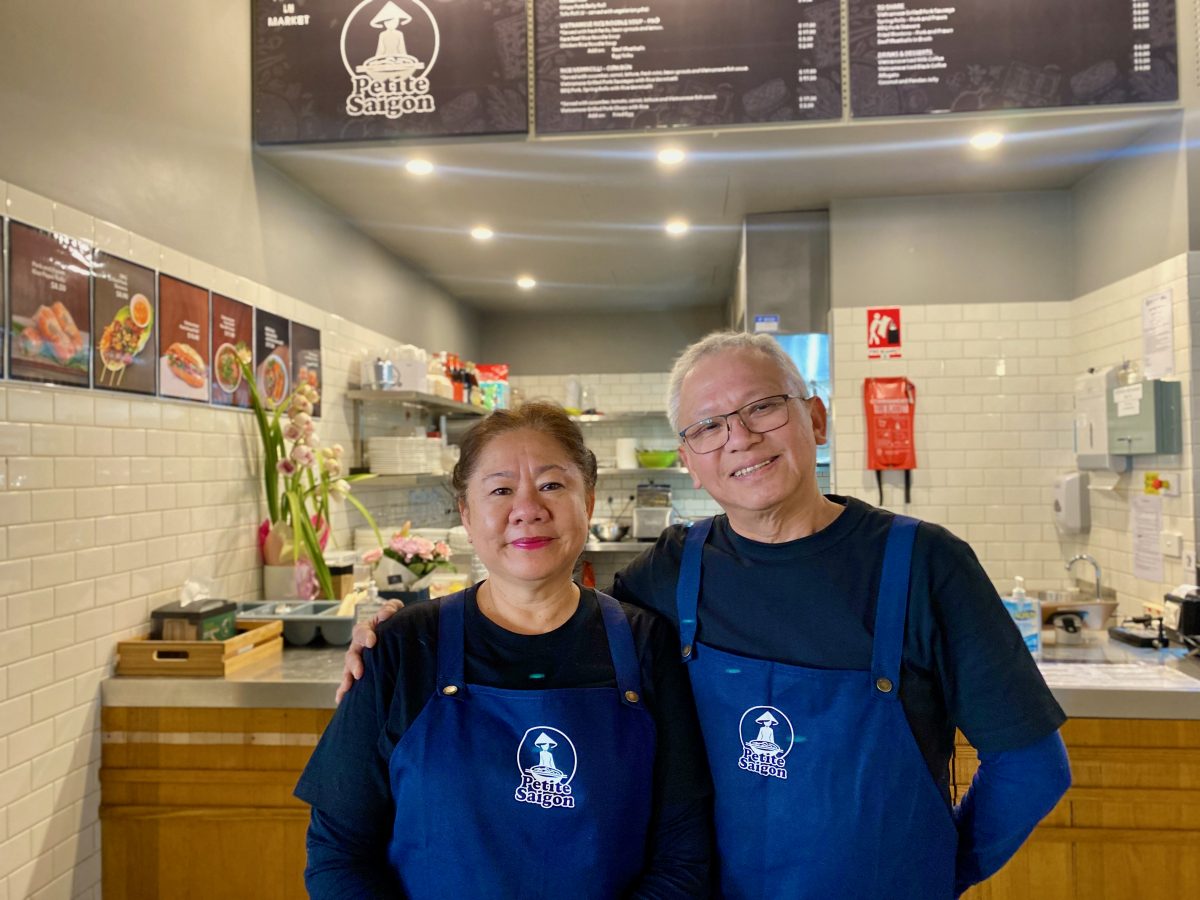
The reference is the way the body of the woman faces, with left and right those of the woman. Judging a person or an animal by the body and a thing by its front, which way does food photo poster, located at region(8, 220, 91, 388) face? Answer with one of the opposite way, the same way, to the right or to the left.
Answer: to the left

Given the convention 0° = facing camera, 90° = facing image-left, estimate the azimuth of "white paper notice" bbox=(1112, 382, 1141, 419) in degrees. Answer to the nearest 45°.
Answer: approximately 45°

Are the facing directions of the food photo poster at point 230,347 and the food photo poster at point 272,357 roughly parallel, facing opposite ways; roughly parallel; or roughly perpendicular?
roughly parallel

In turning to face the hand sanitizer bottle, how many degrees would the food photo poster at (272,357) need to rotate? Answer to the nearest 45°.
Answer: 0° — it already faces it

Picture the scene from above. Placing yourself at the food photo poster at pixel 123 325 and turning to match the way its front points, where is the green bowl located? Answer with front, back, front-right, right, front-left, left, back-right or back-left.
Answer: left

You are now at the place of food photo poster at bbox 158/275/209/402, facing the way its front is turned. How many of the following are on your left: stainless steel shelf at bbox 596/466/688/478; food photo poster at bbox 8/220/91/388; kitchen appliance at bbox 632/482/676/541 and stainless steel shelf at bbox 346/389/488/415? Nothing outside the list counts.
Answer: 3

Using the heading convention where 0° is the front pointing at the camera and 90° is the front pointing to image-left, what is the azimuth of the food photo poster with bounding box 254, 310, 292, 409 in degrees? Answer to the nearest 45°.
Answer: approximately 315°

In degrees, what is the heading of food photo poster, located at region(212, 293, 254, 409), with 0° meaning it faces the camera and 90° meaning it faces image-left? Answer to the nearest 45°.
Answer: approximately 315°

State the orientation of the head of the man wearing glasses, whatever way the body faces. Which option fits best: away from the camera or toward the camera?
toward the camera

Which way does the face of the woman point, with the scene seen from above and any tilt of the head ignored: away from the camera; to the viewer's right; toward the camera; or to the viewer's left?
toward the camera

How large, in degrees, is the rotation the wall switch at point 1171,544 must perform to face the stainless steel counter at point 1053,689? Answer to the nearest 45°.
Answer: approximately 45° to its left

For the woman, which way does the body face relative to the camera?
toward the camera

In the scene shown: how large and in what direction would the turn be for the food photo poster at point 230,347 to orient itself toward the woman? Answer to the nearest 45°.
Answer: approximately 45° to its right

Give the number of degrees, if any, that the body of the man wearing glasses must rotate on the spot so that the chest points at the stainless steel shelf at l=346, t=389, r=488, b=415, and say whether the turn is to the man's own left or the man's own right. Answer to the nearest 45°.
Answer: approximately 135° to the man's own right
